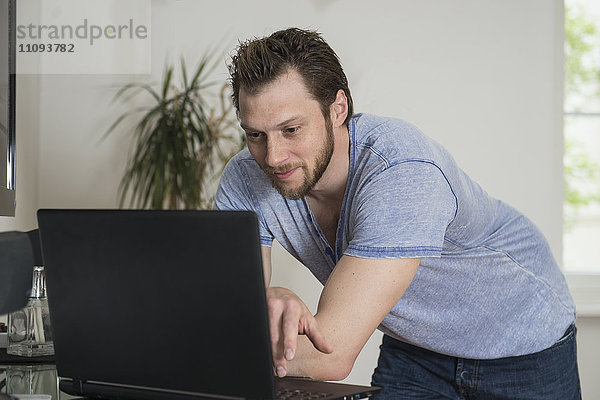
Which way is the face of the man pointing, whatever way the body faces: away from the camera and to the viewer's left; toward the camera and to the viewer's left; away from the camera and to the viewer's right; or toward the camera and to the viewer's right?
toward the camera and to the viewer's left

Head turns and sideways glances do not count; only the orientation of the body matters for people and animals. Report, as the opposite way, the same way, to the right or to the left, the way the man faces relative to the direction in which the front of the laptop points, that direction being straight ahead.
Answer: the opposite way

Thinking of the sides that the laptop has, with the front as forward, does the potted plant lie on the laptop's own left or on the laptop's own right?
on the laptop's own left

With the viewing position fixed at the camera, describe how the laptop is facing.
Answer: facing away from the viewer and to the right of the viewer

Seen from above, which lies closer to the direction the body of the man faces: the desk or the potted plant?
the desk

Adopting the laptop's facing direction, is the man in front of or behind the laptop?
in front

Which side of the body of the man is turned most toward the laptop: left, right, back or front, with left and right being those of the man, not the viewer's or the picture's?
front

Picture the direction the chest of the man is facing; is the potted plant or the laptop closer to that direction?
the laptop

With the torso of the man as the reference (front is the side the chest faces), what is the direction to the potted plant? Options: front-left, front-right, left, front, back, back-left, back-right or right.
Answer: right

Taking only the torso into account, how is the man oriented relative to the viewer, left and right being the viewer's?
facing the viewer and to the left of the viewer

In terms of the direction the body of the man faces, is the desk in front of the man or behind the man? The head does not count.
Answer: in front
